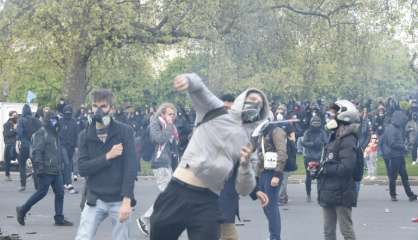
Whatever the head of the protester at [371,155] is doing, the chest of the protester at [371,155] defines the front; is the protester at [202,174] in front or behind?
in front

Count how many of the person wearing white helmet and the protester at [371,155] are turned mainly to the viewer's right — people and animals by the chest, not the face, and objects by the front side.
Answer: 0

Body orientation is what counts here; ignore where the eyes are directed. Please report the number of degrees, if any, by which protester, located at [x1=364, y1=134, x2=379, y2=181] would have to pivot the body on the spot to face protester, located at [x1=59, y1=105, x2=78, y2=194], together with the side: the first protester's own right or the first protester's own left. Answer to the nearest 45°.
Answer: approximately 45° to the first protester's own right

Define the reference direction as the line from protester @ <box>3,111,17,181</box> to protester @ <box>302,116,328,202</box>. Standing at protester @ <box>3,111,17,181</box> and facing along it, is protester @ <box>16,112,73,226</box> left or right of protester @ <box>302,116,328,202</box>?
right

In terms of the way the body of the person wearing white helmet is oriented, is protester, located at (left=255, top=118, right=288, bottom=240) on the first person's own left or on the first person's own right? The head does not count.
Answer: on the first person's own right

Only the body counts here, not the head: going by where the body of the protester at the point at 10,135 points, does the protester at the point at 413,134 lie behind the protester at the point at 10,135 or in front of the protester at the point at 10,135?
in front

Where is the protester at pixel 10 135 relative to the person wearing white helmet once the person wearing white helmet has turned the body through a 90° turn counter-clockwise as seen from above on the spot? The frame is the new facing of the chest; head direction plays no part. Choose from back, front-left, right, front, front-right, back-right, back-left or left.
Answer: back-right

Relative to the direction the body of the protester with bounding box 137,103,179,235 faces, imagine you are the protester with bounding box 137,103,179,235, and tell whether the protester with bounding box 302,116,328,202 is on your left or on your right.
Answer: on your left
